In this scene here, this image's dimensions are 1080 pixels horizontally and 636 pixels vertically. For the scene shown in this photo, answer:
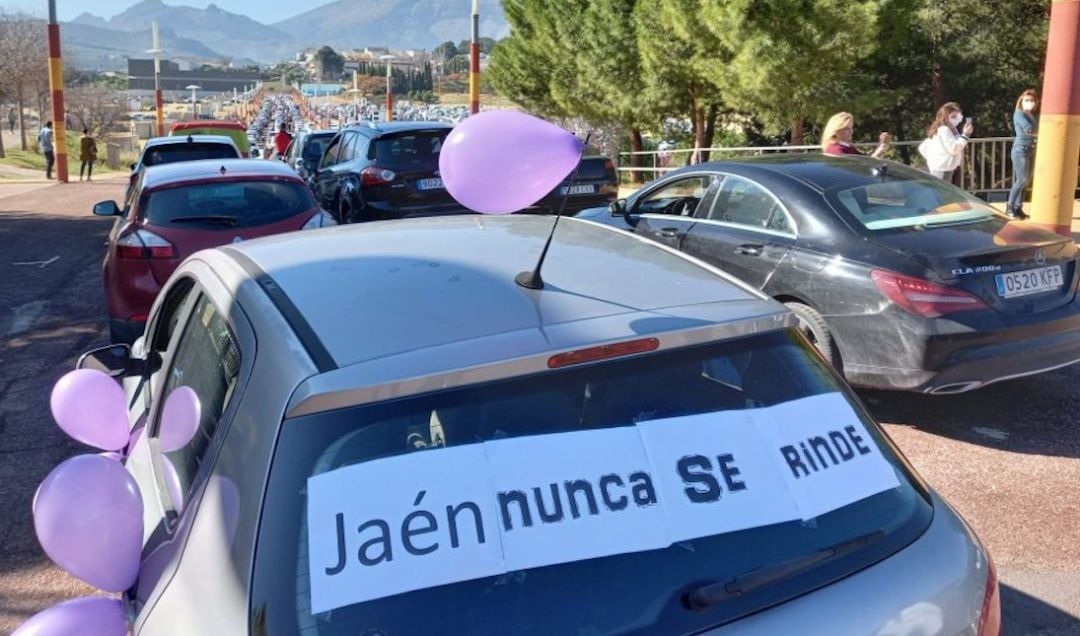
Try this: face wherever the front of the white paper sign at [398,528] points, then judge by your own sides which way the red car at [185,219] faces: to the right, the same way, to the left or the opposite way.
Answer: the opposite way

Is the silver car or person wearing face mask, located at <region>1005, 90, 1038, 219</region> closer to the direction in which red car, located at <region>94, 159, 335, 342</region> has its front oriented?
the person wearing face mask

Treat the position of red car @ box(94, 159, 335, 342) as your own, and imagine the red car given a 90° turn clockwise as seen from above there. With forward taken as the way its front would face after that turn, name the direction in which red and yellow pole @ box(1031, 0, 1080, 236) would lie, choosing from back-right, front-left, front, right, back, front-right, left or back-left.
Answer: front

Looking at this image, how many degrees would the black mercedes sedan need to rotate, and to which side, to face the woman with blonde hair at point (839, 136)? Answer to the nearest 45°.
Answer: approximately 45° to its right

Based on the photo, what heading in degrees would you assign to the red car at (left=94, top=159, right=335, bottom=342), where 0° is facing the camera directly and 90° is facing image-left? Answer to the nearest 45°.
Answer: approximately 180°

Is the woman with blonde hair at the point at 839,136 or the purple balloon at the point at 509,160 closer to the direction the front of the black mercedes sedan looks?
the woman with blonde hair

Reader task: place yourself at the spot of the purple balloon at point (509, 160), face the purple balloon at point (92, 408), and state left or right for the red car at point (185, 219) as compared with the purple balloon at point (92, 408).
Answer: right

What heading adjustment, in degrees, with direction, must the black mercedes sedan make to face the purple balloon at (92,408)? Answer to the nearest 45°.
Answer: approximately 90° to its left

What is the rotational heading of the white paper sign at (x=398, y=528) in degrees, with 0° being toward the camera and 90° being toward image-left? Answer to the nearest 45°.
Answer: approximately 0°

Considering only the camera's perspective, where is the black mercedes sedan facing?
facing away from the viewer and to the left of the viewer

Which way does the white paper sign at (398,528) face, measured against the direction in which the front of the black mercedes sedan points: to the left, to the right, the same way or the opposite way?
the opposite way

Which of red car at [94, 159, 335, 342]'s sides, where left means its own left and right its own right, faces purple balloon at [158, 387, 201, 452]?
back

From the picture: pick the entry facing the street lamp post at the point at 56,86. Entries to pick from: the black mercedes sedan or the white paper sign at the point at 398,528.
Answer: the black mercedes sedan

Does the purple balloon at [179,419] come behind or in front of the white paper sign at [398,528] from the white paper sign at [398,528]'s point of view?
behind

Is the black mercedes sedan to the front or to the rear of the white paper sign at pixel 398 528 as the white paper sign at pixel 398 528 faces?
to the rear

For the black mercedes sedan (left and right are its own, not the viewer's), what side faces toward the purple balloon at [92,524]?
left

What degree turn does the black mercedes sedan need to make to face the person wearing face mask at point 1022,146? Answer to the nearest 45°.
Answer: approximately 45° to its right

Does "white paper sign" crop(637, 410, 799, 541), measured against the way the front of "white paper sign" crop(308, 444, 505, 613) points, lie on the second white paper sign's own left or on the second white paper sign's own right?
on the second white paper sign's own left

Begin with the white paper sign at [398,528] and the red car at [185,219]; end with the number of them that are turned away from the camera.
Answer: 1

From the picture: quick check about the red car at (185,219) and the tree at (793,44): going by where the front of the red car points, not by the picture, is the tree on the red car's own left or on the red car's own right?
on the red car's own right
